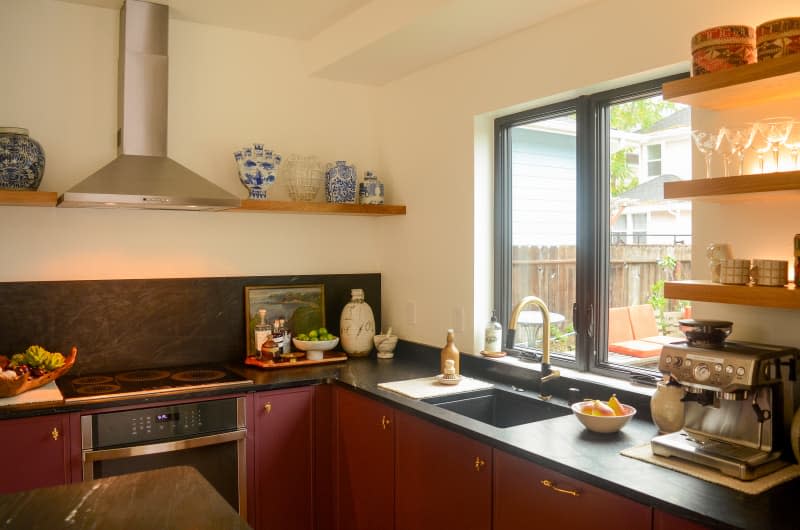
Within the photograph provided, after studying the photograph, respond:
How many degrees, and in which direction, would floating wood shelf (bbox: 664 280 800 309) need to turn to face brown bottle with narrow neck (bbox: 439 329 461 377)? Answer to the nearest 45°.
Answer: approximately 90° to its right

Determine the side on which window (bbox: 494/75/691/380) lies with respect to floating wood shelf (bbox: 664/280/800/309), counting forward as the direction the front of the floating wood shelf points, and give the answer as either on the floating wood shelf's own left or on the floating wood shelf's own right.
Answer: on the floating wood shelf's own right

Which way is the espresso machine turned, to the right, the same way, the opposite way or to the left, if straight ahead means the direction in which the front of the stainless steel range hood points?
to the right

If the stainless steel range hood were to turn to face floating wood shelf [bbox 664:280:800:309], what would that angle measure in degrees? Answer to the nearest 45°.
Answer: approximately 45° to its left

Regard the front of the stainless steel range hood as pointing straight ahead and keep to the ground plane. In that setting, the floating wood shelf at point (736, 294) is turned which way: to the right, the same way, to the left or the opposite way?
to the right

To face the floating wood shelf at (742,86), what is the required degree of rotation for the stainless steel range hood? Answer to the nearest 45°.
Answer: approximately 45° to its left

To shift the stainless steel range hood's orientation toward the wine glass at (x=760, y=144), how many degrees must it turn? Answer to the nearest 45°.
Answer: approximately 45° to its left
